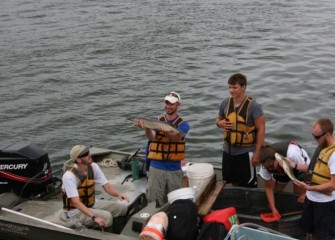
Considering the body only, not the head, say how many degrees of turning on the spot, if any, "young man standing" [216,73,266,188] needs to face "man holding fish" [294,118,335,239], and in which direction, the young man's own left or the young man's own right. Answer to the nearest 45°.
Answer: approximately 90° to the young man's own left

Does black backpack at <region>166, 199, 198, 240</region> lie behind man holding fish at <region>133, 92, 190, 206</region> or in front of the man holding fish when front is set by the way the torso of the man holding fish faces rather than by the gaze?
in front

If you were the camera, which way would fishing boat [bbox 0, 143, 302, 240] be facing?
facing the viewer and to the right of the viewer

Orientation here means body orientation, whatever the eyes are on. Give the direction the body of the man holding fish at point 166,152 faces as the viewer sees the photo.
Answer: toward the camera

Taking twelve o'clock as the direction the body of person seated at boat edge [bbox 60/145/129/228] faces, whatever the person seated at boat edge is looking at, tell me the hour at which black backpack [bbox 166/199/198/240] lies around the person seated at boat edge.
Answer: The black backpack is roughly at 12 o'clock from the person seated at boat edge.

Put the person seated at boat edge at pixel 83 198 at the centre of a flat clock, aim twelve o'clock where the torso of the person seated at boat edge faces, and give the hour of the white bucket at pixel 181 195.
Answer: The white bucket is roughly at 11 o'clock from the person seated at boat edge.

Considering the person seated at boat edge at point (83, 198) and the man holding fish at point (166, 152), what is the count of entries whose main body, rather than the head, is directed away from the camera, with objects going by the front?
0

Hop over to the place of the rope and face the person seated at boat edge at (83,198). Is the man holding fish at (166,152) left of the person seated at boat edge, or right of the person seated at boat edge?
left

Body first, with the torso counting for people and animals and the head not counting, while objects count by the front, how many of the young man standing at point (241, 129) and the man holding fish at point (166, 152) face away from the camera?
0

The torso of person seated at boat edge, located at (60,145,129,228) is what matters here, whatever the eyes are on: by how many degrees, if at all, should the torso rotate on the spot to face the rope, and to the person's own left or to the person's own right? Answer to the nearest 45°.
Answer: approximately 135° to the person's own left

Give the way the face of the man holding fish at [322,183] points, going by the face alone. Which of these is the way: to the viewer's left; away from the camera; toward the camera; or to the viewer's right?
to the viewer's left

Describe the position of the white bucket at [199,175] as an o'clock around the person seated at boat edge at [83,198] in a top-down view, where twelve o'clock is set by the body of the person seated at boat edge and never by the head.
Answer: The white bucket is roughly at 10 o'clock from the person seated at boat edge.

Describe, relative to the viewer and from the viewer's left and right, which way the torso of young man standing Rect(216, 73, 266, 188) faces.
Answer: facing the viewer and to the left of the viewer

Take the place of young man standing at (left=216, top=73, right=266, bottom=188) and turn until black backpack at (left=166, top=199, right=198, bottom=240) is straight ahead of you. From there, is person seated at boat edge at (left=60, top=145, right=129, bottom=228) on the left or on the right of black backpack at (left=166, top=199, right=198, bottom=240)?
right
